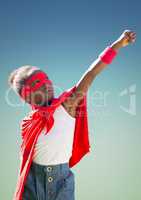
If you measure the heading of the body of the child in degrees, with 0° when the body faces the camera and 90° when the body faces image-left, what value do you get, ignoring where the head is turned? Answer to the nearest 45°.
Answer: approximately 0°

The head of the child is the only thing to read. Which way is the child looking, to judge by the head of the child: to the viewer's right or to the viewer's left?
to the viewer's right
